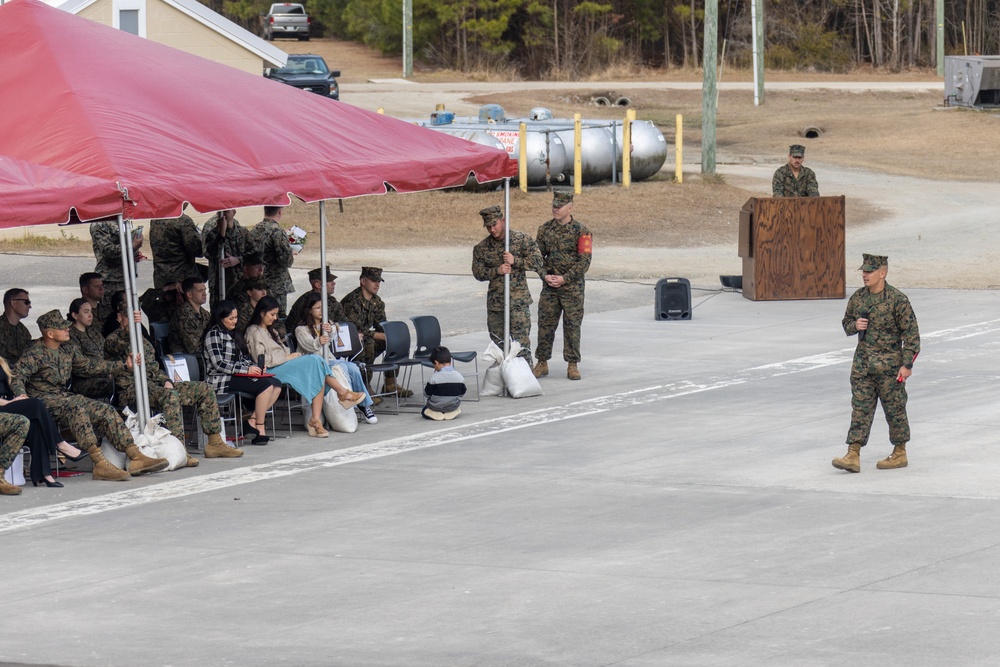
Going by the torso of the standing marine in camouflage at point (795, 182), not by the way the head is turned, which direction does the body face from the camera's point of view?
toward the camera

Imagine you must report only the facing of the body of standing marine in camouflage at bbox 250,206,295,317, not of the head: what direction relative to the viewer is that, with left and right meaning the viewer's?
facing away from the viewer and to the right of the viewer

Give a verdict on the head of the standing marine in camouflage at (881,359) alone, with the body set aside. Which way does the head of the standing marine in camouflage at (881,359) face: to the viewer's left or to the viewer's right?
to the viewer's left

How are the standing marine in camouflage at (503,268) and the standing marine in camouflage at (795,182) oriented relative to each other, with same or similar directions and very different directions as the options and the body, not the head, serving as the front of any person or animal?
same or similar directions

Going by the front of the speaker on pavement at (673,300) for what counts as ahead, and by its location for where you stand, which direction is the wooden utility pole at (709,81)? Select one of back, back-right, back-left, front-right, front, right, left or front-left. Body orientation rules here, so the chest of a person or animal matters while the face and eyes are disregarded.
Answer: back

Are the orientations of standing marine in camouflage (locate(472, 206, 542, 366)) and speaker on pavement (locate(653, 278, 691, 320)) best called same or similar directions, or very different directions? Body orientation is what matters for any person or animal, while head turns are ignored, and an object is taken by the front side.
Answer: same or similar directions

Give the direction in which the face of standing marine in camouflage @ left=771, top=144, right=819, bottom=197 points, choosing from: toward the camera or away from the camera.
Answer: toward the camera

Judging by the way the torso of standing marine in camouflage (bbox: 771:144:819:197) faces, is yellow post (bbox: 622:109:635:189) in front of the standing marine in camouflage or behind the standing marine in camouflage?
behind

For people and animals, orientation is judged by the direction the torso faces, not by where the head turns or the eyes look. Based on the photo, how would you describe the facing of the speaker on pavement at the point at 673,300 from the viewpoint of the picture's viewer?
facing the viewer

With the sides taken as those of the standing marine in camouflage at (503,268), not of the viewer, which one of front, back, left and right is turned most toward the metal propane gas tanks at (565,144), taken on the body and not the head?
back

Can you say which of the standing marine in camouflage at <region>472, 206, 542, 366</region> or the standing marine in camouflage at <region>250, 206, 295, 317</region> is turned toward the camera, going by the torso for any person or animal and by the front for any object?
the standing marine in camouflage at <region>472, 206, 542, 366</region>

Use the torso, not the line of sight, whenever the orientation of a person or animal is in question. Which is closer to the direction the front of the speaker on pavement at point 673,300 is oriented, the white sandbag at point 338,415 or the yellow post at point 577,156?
the white sandbag
